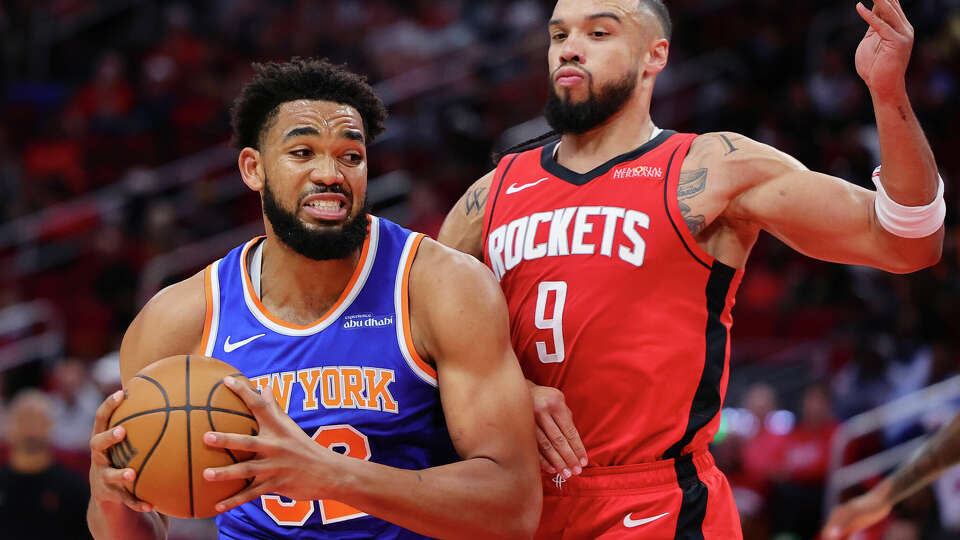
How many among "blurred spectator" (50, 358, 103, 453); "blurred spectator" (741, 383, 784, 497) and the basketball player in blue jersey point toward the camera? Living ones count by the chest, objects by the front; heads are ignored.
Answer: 3

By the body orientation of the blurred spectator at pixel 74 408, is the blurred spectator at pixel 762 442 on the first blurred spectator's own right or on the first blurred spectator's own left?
on the first blurred spectator's own left

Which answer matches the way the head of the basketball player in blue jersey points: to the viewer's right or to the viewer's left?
to the viewer's right

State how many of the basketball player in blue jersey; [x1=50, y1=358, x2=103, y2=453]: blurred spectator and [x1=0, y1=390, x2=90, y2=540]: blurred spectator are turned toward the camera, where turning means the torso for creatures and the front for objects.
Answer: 3

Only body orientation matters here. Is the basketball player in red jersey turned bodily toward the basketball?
yes

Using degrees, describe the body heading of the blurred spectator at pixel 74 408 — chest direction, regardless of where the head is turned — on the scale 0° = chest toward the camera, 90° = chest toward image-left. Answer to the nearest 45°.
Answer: approximately 0°

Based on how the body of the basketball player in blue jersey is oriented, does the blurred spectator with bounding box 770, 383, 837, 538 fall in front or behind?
behind

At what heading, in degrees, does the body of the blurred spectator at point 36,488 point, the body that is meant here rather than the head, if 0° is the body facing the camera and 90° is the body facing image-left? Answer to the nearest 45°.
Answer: approximately 0°
